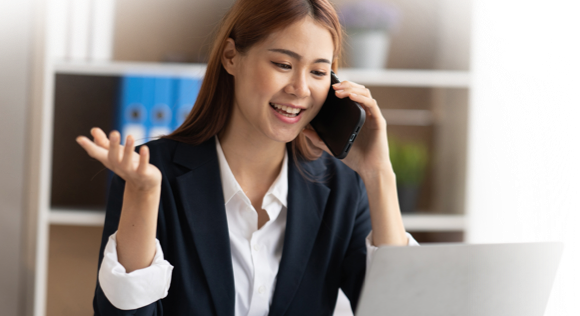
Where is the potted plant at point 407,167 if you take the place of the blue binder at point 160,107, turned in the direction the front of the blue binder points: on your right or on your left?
on your left

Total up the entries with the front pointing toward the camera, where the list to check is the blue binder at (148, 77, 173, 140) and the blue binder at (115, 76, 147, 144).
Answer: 2

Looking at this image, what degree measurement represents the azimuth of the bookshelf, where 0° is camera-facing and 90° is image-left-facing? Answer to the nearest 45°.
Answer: approximately 0°

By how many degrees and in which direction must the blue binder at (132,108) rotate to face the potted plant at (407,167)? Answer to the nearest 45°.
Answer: approximately 90° to its left

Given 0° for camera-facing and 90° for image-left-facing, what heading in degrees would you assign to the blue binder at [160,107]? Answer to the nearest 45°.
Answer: approximately 0°

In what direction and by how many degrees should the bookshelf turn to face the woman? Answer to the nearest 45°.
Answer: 0° — it already faces them
